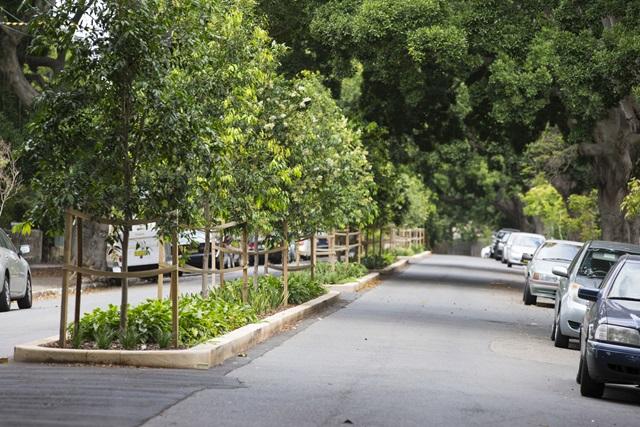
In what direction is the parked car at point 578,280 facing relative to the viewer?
toward the camera

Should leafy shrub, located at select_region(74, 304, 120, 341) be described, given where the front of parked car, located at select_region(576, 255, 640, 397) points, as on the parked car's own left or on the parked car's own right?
on the parked car's own right

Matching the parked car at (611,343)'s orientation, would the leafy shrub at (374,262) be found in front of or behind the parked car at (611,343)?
behind

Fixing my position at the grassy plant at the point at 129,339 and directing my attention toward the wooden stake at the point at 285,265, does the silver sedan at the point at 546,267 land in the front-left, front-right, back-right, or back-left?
front-right

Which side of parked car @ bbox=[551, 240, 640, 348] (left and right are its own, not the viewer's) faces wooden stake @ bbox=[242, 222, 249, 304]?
right

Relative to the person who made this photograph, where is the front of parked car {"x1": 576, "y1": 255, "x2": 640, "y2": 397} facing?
facing the viewer

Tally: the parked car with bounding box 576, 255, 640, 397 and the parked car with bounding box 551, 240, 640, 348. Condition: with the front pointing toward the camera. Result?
2

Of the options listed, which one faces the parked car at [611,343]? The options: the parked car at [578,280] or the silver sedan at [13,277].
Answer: the parked car at [578,280]

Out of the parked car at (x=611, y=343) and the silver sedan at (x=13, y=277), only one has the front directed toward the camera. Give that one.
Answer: the parked car
